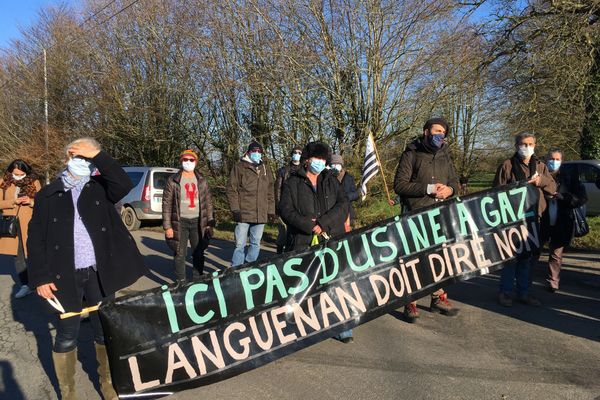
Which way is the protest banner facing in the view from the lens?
facing the viewer and to the right of the viewer

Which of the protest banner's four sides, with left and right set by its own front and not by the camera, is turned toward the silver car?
back

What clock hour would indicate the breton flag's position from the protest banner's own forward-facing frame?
The breton flag is roughly at 8 o'clock from the protest banner.

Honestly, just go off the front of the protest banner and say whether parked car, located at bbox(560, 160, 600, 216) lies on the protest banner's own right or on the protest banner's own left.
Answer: on the protest banner's own left
